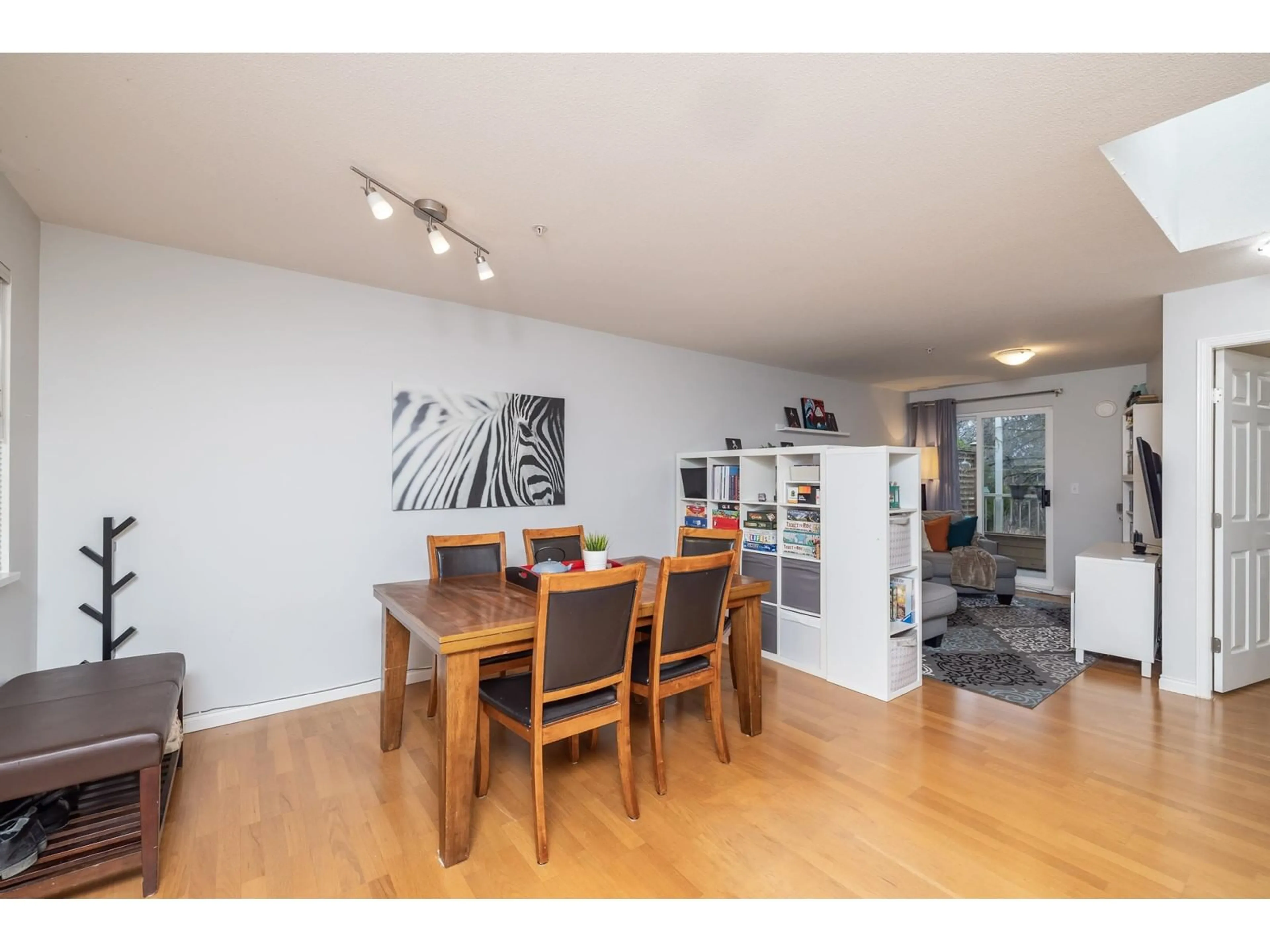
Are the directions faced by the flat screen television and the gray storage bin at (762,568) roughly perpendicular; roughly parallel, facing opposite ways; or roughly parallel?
roughly perpendicular

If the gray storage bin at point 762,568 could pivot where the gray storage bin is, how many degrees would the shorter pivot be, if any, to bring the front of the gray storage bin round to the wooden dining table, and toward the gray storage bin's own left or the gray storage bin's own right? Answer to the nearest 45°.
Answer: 0° — it already faces it

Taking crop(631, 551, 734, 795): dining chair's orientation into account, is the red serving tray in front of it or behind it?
in front

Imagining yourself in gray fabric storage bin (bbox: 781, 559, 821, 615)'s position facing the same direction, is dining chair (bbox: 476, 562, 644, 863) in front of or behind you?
in front

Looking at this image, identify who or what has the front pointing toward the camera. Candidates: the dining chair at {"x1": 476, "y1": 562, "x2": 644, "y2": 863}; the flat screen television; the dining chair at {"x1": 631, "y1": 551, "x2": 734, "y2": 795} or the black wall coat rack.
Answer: the black wall coat rack

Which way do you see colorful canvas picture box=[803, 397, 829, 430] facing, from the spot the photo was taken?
facing the viewer and to the right of the viewer

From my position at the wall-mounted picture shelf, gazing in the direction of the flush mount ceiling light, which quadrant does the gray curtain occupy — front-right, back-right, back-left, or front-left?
front-left

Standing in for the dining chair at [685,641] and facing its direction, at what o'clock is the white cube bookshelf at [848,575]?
The white cube bookshelf is roughly at 3 o'clock from the dining chair.

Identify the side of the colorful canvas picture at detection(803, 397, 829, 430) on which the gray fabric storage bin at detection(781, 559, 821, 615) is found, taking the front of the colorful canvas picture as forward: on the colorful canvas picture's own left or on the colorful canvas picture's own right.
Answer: on the colorful canvas picture's own right

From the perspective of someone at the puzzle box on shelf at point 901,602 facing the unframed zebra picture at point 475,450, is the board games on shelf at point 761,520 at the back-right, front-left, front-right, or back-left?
front-right

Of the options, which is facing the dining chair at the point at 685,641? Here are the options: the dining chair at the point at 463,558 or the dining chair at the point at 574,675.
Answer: the dining chair at the point at 463,558

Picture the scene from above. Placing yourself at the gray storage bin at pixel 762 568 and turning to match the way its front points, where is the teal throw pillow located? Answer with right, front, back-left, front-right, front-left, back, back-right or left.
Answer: back

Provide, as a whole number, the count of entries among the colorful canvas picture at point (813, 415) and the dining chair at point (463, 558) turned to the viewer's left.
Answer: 0

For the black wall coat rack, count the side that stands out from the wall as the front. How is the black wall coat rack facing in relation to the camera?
toward the camera

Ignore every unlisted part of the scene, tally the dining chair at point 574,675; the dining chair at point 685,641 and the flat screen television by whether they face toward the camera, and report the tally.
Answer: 0

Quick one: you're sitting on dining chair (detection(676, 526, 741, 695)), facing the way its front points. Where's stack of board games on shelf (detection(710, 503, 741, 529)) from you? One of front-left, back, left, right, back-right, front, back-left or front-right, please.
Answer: back-right
